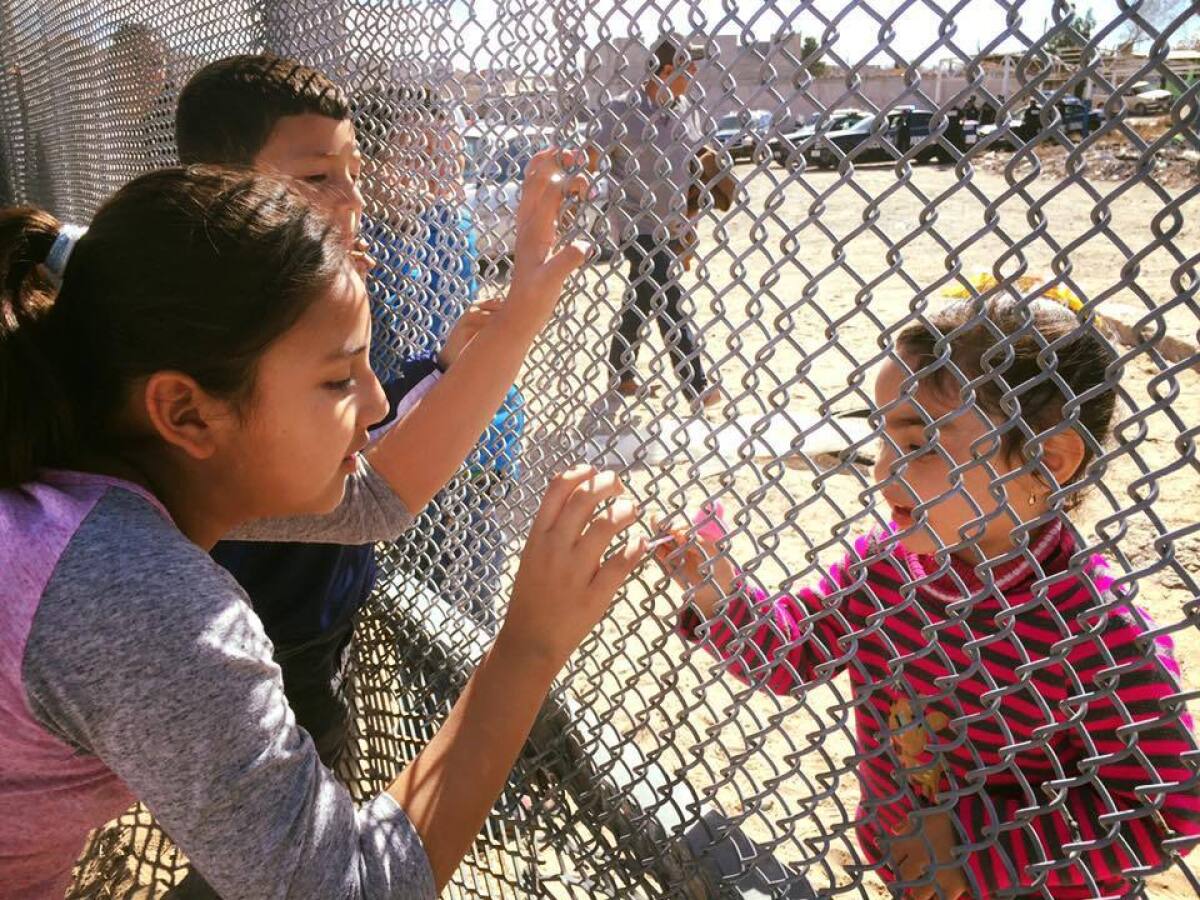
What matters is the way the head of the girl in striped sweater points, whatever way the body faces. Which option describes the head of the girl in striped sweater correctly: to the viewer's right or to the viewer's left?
to the viewer's left

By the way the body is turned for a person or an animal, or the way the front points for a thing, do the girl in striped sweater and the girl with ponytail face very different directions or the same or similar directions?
very different directions

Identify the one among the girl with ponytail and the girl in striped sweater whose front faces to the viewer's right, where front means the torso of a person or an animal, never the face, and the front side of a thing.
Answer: the girl with ponytail

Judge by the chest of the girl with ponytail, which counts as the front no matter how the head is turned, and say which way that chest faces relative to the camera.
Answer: to the viewer's right

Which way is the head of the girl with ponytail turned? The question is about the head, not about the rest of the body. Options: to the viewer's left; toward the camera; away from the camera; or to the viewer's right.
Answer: to the viewer's right

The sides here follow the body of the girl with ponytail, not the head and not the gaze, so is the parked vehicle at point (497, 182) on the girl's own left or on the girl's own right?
on the girl's own left

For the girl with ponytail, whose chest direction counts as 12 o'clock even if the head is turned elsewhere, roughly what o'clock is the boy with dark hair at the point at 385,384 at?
The boy with dark hair is roughly at 9 o'clock from the girl with ponytail.
